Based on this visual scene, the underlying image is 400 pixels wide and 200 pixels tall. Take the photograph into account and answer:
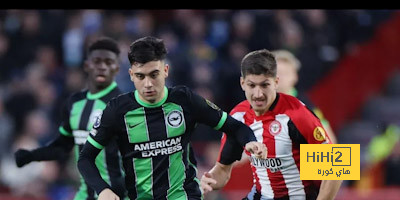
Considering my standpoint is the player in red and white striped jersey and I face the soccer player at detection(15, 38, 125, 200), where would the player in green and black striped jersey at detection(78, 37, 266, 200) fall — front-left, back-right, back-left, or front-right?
front-left

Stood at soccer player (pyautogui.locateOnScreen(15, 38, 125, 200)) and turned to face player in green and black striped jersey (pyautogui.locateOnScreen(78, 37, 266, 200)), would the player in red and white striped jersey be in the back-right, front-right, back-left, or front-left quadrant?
front-left

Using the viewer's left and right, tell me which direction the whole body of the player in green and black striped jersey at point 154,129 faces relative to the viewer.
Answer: facing the viewer

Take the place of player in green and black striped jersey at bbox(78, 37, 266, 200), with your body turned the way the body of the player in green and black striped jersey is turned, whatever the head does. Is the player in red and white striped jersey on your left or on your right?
on your left

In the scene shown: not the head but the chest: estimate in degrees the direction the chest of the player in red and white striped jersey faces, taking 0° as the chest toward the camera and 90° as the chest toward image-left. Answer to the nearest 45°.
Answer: approximately 45°

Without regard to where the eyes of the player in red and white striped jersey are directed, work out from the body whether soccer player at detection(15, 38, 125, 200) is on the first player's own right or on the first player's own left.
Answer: on the first player's own right

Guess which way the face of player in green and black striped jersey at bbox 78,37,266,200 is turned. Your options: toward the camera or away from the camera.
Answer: toward the camera

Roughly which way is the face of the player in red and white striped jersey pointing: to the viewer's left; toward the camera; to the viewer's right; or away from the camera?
toward the camera

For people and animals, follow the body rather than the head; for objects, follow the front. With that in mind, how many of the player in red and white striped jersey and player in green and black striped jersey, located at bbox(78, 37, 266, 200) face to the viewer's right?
0

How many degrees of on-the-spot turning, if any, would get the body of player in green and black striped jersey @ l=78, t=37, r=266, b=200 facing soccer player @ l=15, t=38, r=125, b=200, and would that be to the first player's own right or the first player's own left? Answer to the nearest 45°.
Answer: approximately 135° to the first player's own right
